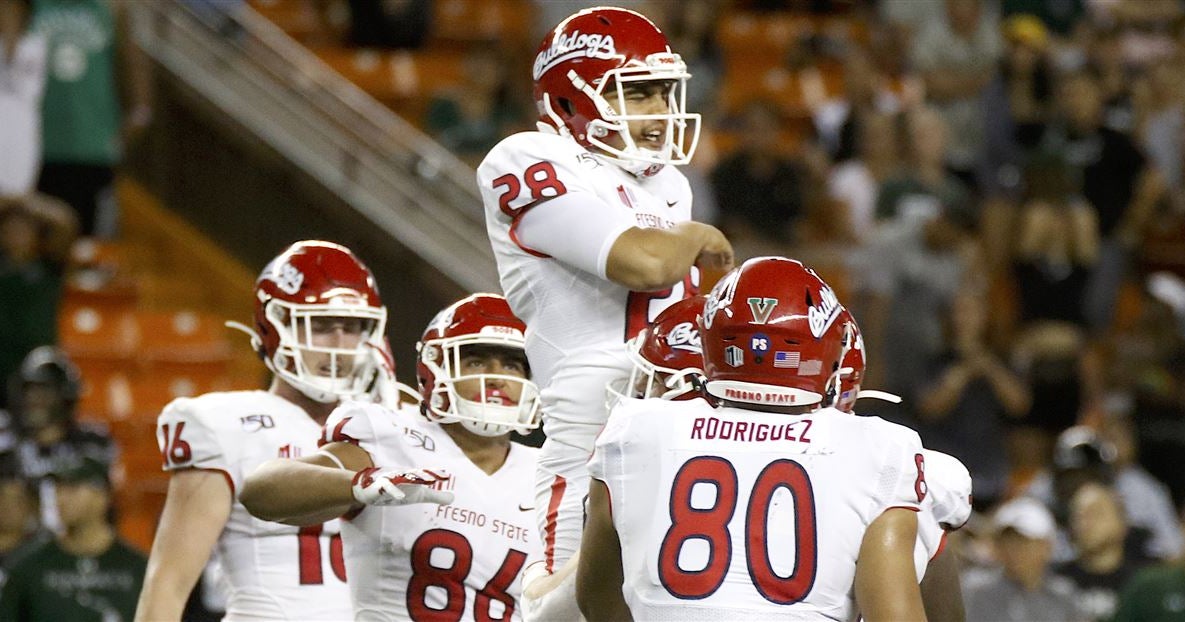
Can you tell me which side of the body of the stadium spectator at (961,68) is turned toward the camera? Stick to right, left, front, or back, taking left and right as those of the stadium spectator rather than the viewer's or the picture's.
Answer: front

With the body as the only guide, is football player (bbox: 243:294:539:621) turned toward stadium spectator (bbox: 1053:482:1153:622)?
no

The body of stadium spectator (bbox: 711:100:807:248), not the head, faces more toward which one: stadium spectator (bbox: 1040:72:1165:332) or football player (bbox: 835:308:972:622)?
the football player

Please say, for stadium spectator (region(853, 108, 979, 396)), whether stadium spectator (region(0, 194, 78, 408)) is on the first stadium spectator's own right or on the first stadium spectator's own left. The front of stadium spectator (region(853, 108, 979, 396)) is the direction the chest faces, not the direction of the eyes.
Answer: on the first stadium spectator's own right

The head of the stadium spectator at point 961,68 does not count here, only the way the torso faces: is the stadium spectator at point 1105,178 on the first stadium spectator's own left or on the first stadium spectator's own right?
on the first stadium spectator's own left

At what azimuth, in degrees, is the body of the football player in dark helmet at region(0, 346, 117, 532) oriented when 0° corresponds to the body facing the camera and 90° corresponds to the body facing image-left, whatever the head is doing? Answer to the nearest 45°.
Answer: approximately 0°

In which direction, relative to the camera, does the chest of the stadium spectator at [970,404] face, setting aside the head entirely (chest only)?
toward the camera

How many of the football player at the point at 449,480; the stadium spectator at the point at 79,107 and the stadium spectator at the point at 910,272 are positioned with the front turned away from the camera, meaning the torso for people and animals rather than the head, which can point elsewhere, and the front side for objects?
0

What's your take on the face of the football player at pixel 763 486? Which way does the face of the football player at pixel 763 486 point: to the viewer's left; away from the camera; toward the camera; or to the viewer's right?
away from the camera

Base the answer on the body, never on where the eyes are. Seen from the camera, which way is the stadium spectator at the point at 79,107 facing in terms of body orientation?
toward the camera

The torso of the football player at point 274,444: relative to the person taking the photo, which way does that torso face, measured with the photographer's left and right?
facing the viewer and to the right of the viewer

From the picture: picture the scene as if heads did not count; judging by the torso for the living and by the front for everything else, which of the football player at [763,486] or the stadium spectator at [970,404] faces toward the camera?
the stadium spectator

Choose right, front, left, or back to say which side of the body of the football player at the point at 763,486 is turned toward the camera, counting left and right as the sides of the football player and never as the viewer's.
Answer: back

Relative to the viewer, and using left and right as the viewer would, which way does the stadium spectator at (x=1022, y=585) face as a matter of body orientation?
facing the viewer
